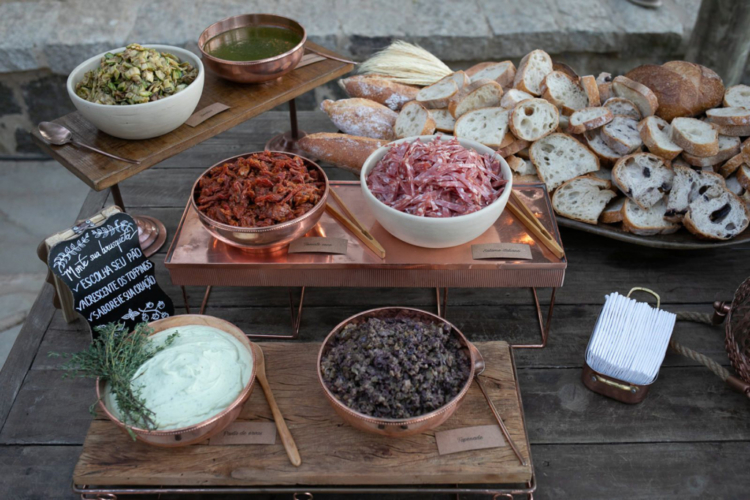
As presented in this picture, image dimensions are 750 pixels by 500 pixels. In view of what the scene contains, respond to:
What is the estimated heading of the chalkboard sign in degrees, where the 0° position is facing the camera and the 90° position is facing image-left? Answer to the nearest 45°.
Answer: approximately 0°

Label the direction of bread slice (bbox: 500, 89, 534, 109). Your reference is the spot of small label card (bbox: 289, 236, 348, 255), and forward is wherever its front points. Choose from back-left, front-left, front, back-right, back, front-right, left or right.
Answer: back-left

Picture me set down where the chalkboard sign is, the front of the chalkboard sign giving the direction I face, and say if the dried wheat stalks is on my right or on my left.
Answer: on my left

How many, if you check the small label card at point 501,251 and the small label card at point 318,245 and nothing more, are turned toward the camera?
2

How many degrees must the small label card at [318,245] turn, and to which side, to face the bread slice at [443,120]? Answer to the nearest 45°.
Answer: approximately 135° to its left

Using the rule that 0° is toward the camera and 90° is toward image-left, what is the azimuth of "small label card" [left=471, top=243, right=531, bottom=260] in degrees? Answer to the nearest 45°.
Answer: approximately 0°

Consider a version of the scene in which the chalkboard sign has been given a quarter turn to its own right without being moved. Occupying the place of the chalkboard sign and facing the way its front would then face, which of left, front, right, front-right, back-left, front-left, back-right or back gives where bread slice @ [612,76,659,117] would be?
back
